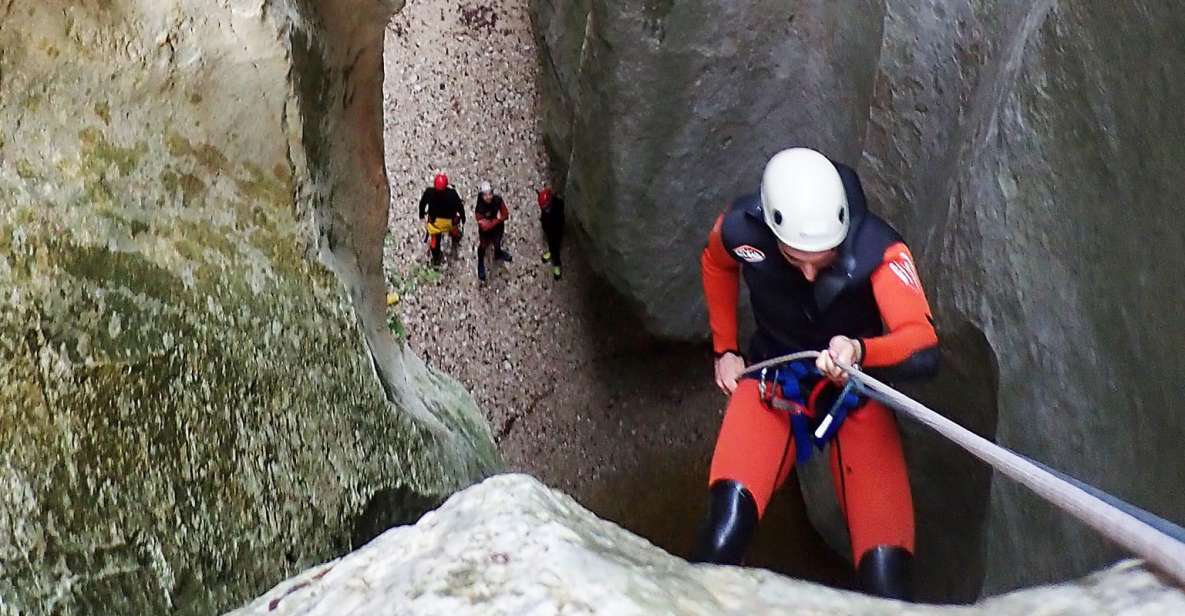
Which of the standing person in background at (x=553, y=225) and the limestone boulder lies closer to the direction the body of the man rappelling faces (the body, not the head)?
the limestone boulder

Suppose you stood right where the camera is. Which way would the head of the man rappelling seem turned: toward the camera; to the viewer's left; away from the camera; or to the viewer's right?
toward the camera

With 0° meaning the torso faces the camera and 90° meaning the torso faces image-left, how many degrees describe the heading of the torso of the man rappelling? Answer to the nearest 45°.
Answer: approximately 0°

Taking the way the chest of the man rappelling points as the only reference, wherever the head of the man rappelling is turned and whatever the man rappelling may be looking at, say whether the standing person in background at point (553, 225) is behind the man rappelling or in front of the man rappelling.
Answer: behind

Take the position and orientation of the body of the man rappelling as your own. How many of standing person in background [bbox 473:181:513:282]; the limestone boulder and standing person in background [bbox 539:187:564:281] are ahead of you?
1

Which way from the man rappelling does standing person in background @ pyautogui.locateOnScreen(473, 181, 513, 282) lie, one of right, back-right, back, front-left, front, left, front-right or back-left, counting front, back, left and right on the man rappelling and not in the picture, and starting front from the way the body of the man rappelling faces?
back-right

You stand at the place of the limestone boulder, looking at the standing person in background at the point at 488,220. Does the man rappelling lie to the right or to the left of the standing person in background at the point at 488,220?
right

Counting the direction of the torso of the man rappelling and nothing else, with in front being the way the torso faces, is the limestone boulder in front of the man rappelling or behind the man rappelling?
in front

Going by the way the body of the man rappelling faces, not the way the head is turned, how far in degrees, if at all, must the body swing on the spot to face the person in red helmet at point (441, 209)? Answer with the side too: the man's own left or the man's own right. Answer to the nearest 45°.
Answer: approximately 135° to the man's own right

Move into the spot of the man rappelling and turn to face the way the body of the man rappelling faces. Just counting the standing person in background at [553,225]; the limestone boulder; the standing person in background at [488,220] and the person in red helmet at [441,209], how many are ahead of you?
1
